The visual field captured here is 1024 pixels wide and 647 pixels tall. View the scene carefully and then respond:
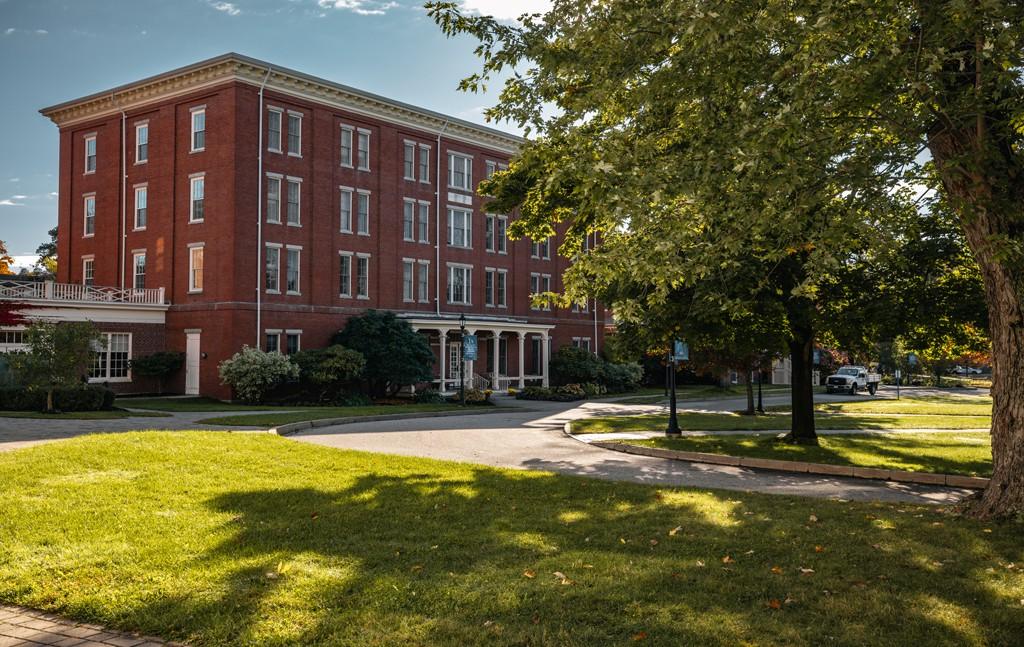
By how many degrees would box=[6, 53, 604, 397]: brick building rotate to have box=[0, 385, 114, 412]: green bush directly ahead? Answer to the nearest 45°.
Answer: approximately 90° to its right

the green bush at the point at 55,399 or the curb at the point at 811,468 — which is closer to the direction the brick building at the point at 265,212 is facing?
the curb

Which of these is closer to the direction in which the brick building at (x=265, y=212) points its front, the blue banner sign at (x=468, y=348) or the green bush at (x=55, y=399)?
the blue banner sign

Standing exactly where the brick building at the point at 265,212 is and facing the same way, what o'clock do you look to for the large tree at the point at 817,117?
The large tree is roughly at 1 o'clock from the brick building.

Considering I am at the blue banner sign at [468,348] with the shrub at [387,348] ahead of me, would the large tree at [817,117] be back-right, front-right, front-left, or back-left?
back-left

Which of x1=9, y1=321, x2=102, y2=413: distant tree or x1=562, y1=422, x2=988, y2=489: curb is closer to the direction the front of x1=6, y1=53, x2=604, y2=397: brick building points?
the curb

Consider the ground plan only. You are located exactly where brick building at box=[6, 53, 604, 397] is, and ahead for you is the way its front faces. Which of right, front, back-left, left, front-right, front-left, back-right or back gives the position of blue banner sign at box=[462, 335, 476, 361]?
front

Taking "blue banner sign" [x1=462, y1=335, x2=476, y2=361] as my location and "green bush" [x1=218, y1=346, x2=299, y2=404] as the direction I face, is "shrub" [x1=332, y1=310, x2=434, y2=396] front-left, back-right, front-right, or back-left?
front-right

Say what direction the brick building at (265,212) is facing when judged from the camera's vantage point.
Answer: facing the viewer and to the right of the viewer

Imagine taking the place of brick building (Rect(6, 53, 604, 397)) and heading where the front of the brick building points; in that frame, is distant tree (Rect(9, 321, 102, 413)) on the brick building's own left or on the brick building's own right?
on the brick building's own right
